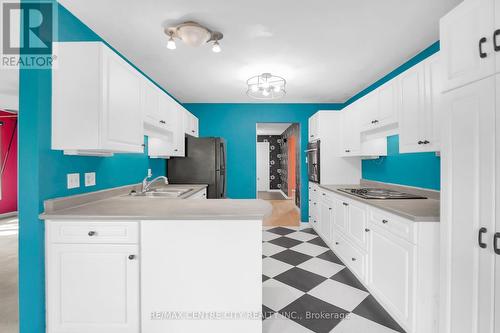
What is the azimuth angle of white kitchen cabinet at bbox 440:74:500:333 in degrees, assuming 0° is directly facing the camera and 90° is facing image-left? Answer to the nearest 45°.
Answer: approximately 45°

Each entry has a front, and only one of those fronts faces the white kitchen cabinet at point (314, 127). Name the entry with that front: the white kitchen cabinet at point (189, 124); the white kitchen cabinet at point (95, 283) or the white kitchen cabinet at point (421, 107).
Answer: the white kitchen cabinet at point (189, 124)

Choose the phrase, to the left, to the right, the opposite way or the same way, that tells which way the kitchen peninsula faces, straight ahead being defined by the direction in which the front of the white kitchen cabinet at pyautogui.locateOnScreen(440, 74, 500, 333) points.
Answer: to the left

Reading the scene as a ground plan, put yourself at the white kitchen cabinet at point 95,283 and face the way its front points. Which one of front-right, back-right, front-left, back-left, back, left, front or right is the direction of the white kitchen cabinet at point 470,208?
front-left

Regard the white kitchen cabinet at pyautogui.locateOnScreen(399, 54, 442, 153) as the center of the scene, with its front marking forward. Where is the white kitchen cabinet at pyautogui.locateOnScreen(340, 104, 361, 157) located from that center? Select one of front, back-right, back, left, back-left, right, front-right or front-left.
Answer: right

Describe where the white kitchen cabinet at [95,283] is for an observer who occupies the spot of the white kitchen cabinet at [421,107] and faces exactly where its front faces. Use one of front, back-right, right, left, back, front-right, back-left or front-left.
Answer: front

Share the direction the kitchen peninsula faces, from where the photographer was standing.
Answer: facing the viewer

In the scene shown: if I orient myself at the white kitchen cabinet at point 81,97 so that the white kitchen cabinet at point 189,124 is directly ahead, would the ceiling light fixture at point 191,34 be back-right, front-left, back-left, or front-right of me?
front-right

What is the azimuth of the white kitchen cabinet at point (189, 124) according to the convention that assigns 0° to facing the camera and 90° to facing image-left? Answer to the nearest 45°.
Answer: approximately 270°

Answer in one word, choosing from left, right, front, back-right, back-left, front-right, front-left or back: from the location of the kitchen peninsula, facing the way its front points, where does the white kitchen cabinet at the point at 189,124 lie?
back

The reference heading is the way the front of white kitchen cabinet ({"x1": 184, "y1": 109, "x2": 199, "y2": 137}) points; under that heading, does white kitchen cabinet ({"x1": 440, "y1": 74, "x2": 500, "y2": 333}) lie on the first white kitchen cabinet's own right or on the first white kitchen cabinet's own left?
on the first white kitchen cabinet's own right

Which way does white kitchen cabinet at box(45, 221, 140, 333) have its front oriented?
toward the camera

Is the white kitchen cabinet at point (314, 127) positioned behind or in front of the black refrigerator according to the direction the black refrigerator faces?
in front

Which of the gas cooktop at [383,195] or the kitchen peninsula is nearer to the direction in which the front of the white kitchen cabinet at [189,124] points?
the gas cooktop
